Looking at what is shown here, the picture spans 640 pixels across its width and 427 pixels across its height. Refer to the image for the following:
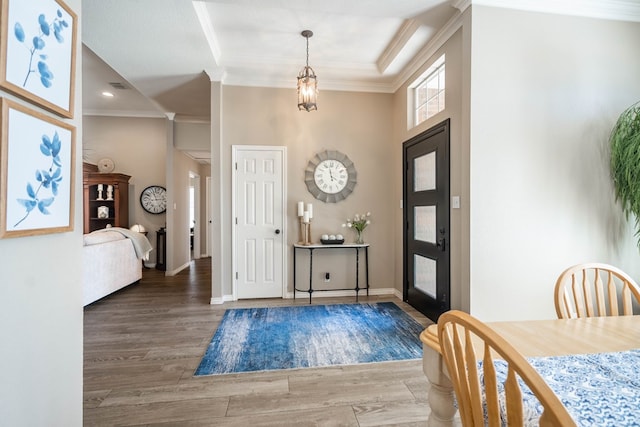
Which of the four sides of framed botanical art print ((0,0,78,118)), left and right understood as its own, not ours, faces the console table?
left

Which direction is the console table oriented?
toward the camera

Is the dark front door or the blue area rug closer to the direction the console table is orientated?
the blue area rug

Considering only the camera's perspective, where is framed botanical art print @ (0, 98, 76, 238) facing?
facing the viewer and to the right of the viewer

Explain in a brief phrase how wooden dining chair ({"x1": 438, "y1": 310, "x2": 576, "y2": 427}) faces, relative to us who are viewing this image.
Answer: facing away from the viewer and to the right of the viewer

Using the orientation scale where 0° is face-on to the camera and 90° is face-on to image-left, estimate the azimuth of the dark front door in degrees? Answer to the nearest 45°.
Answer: approximately 45°

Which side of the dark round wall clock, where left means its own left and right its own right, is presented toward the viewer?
front

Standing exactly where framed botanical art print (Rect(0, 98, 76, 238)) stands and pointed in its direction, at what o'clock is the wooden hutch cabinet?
The wooden hutch cabinet is roughly at 8 o'clock from the framed botanical art print.

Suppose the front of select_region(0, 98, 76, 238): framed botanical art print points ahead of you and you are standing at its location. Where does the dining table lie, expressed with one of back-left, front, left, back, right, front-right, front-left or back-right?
front

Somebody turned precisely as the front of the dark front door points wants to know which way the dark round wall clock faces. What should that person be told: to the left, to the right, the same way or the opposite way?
to the left

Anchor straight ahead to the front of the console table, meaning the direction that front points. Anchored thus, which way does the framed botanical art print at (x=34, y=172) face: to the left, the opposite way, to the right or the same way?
to the left

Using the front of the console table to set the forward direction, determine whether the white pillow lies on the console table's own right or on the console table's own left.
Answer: on the console table's own right

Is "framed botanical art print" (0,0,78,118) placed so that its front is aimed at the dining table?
yes

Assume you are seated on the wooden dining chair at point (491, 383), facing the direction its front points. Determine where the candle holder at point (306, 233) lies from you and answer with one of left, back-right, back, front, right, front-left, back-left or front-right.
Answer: left

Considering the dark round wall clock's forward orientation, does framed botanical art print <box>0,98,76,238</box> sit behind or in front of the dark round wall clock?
in front

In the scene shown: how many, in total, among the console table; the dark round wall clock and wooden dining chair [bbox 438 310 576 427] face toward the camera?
2

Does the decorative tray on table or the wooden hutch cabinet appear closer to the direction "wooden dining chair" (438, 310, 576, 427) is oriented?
the decorative tray on table

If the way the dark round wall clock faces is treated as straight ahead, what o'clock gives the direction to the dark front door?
The dark front door is roughly at 11 o'clock from the dark round wall clock.

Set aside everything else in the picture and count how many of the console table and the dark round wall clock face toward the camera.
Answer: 2
